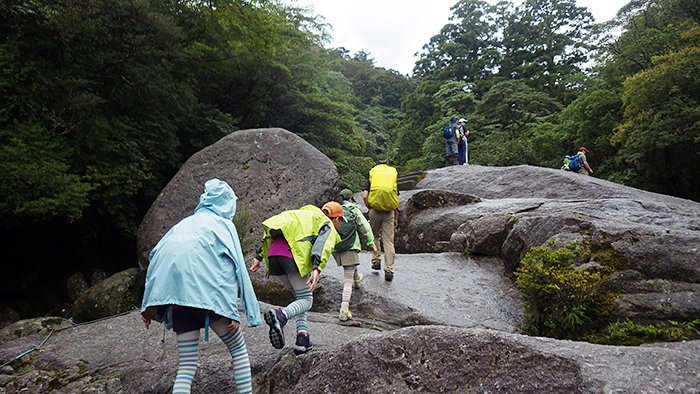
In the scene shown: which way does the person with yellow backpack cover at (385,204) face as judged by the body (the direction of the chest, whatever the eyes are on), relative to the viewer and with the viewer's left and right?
facing away from the viewer

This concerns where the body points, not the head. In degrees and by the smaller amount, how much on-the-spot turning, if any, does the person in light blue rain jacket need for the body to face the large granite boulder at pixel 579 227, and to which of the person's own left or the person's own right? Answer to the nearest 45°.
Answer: approximately 45° to the person's own right

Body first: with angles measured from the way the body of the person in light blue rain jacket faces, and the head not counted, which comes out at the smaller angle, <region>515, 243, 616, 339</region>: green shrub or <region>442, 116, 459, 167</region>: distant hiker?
the distant hiker

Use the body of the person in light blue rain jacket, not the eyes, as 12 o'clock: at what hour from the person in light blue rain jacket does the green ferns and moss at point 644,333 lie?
The green ferns and moss is roughly at 2 o'clock from the person in light blue rain jacket.

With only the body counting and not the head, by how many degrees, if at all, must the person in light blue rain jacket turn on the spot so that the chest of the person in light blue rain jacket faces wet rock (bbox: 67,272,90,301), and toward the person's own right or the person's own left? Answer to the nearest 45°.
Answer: approximately 45° to the person's own left

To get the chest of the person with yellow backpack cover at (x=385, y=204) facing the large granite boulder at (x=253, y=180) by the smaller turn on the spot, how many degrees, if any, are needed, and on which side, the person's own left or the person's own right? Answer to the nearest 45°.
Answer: approximately 45° to the person's own left

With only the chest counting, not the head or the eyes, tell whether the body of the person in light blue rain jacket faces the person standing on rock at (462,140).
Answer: yes

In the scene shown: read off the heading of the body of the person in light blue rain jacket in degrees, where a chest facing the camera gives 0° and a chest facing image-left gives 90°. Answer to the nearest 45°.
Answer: approximately 225°

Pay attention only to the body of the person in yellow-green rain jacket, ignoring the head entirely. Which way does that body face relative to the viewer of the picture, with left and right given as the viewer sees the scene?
facing away from the viewer and to the right of the viewer

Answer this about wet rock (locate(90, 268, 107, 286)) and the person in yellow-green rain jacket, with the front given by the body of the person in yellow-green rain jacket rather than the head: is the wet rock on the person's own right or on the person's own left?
on the person's own left
